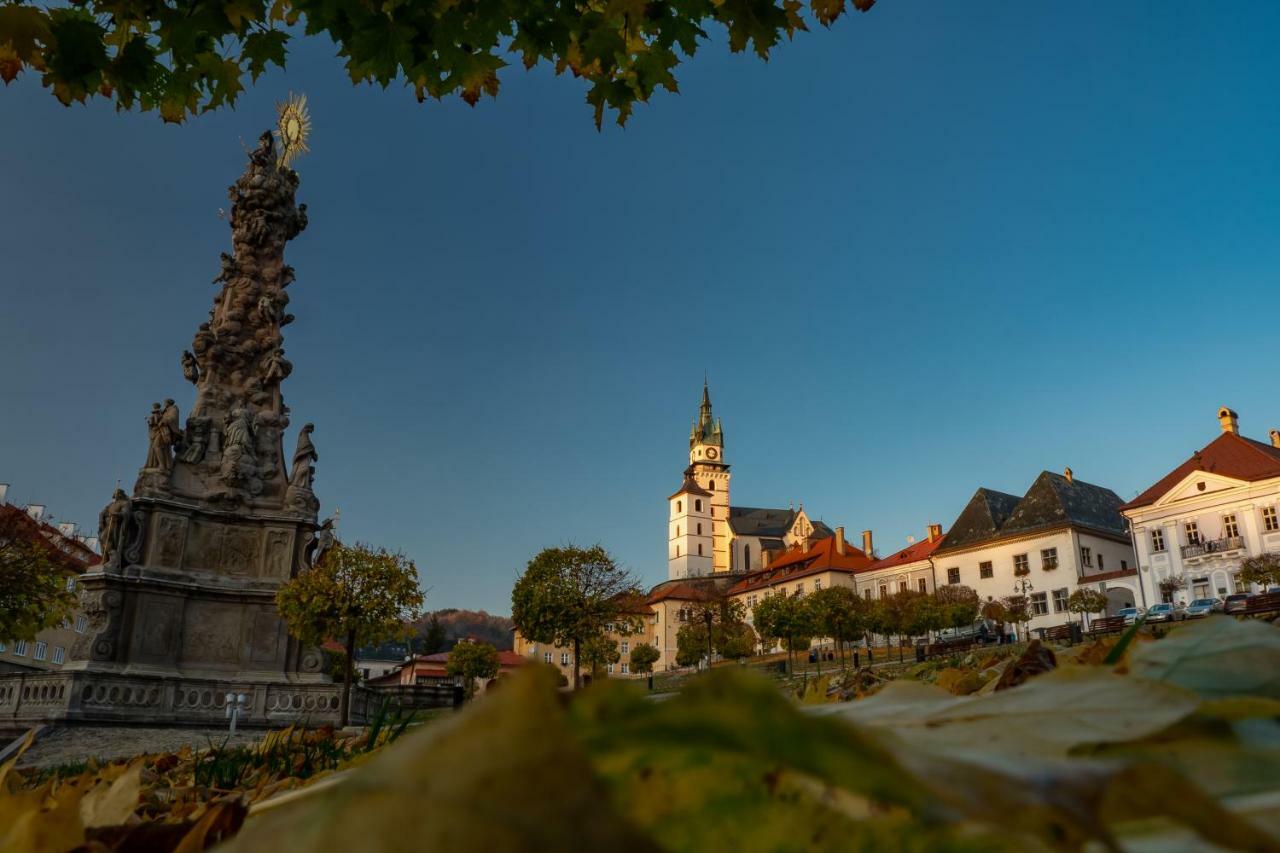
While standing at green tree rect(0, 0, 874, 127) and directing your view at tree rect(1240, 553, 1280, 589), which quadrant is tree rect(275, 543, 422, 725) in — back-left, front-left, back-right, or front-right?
front-left

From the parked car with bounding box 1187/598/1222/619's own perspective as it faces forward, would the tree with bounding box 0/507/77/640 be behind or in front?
in front

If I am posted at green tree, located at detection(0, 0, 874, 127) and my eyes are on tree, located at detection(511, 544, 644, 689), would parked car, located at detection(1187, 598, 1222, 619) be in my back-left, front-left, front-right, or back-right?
front-right

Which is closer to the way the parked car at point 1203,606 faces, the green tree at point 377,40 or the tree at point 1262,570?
the green tree

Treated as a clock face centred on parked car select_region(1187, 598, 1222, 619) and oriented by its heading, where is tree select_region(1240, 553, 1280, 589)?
The tree is roughly at 7 o'clock from the parked car.

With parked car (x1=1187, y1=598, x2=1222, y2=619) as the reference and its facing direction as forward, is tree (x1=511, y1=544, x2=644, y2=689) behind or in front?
in front

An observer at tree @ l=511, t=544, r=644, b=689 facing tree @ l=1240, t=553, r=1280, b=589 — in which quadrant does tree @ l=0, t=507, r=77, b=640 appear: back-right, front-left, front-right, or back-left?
back-right

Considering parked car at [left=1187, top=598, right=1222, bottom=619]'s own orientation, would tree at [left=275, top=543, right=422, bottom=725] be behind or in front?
in front
